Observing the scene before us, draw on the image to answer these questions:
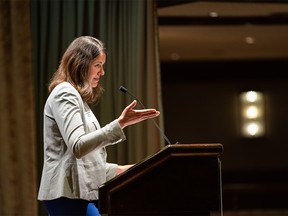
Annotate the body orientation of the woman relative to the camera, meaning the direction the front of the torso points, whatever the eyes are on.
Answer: to the viewer's right

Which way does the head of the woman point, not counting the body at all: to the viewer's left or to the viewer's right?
to the viewer's right

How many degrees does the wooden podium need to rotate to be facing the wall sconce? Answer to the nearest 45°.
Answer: approximately 90° to its left

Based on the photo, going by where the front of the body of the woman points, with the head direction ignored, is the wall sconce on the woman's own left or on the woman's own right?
on the woman's own left

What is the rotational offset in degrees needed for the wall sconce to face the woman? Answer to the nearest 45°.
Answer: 0° — it already faces them

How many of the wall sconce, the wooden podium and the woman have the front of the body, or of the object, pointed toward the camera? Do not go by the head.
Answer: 1

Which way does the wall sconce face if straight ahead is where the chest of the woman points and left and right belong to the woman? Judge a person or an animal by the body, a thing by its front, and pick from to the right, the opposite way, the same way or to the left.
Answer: to the right

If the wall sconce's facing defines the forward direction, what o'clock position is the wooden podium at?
The wooden podium is roughly at 12 o'clock from the wall sconce.

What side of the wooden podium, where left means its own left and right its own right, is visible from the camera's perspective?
right
